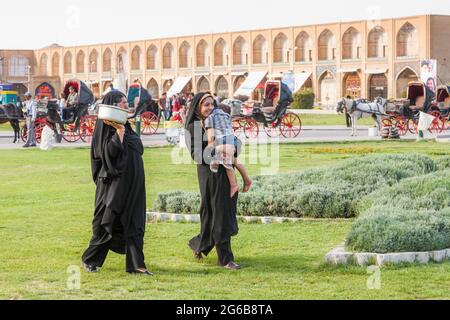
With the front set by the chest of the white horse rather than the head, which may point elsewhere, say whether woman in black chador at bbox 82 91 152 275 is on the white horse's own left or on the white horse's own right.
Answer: on the white horse's own left

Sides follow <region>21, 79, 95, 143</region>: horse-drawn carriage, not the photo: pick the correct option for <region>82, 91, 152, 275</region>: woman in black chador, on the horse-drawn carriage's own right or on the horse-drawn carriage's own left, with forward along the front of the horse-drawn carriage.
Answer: on the horse-drawn carriage's own left

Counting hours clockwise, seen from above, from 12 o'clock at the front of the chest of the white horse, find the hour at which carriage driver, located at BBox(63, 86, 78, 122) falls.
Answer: The carriage driver is roughly at 11 o'clock from the white horse.

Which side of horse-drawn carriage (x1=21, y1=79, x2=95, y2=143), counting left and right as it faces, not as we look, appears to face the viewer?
left

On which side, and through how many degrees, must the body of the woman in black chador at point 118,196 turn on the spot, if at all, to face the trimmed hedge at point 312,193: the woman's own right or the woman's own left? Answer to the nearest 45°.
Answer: approximately 45° to the woman's own left

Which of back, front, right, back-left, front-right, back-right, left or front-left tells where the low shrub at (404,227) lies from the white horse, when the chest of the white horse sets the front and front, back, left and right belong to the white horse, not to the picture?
left

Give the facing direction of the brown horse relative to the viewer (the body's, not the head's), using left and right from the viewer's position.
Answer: facing to the left of the viewer

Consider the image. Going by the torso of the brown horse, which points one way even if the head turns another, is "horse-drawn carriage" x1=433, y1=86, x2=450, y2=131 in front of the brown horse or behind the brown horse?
behind

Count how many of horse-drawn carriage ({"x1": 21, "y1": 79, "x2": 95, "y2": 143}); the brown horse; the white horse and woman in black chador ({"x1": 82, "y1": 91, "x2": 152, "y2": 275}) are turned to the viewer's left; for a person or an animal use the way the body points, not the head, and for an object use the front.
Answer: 3

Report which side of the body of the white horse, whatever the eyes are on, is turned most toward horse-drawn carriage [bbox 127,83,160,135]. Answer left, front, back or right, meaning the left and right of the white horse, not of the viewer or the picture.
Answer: front

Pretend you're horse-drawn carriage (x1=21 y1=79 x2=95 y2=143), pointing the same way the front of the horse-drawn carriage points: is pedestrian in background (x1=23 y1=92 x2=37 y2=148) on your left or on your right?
on your left

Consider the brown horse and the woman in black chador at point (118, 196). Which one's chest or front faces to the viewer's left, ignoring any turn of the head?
the brown horse

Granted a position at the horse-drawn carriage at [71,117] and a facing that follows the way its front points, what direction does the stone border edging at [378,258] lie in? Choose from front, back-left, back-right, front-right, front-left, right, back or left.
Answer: left

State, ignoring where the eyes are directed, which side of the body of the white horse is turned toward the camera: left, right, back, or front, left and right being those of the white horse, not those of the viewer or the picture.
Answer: left
